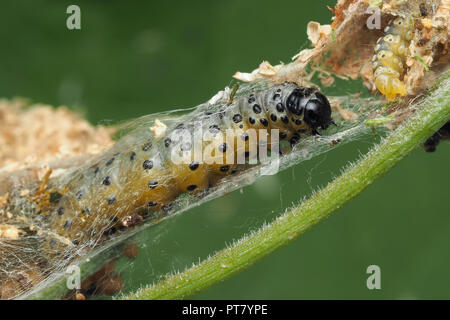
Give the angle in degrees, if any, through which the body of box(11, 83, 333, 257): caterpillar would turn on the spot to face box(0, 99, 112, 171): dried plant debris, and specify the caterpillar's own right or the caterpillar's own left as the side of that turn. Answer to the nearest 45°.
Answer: approximately 135° to the caterpillar's own left

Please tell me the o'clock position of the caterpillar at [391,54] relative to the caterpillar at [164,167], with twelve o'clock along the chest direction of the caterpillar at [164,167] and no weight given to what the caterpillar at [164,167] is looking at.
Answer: the caterpillar at [391,54] is roughly at 1 o'clock from the caterpillar at [164,167].

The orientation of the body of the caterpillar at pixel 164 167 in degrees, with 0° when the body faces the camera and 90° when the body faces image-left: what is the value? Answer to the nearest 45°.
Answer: approximately 270°
